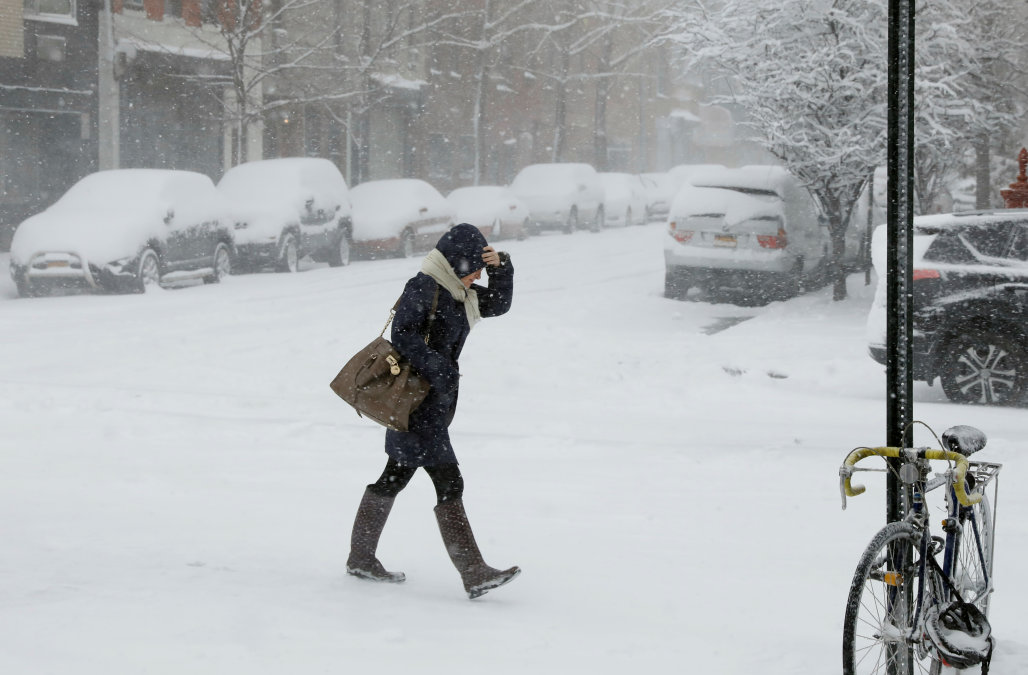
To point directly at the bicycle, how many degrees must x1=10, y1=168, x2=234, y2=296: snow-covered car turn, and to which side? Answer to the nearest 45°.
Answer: approximately 45° to its left

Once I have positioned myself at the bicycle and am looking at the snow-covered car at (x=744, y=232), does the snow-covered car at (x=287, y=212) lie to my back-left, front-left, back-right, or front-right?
front-left

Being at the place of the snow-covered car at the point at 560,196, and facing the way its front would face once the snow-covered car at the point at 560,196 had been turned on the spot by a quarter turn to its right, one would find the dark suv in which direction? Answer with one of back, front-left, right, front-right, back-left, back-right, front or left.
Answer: back-left

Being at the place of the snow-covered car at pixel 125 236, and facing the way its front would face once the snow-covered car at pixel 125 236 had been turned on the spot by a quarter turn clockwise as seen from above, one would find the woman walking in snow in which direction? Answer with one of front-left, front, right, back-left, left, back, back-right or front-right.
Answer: back-left

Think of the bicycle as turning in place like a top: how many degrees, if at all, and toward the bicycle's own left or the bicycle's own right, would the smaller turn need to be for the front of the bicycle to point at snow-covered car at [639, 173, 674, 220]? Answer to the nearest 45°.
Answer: approximately 135° to the bicycle's own right

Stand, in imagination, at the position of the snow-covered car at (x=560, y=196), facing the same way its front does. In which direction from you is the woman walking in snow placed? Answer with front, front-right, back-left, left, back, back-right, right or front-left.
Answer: front-left

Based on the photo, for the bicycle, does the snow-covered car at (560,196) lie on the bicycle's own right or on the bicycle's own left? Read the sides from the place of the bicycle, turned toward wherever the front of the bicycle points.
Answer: on the bicycle's own right

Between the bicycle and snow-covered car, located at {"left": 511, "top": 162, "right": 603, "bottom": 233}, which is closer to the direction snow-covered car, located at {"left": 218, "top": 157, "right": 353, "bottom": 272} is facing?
the bicycle

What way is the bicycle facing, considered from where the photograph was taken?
facing the viewer and to the left of the viewer

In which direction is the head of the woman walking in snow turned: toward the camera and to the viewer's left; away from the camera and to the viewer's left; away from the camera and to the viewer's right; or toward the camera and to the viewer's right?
toward the camera and to the viewer's right

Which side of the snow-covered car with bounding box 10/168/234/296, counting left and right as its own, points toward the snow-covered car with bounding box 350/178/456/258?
back

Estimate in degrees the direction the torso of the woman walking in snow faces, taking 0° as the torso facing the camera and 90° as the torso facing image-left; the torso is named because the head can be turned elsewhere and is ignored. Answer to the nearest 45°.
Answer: approximately 270°

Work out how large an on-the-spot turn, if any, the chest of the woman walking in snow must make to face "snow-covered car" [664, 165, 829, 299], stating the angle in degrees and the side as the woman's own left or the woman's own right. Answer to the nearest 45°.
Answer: approximately 90° to the woman's own left
